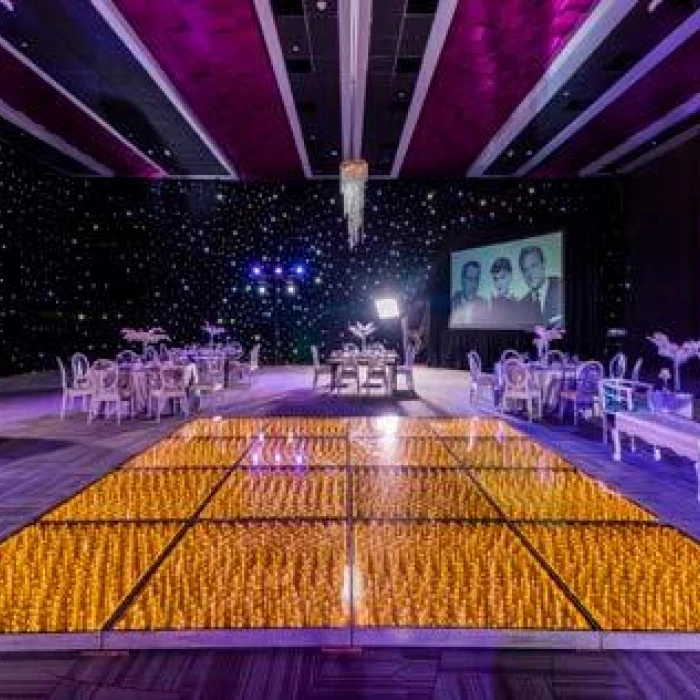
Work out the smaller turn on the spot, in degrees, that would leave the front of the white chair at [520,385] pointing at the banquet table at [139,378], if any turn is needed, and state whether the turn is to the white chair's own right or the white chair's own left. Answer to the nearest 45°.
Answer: approximately 135° to the white chair's own left

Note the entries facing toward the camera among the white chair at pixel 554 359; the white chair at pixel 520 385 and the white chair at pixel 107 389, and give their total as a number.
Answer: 1

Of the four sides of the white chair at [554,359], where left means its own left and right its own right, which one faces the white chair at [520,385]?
front

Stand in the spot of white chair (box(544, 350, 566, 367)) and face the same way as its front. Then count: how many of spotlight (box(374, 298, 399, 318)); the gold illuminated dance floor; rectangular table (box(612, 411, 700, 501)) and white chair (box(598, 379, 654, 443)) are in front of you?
3

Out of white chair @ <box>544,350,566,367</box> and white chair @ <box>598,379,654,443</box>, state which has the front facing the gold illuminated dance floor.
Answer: white chair @ <box>544,350,566,367</box>

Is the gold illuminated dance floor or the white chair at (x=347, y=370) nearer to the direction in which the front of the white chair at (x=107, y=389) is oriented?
the white chair

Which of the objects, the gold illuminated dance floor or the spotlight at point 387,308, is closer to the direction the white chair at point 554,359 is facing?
the gold illuminated dance floor

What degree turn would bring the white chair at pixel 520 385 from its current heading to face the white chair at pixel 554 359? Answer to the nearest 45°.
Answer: approximately 45° to its left

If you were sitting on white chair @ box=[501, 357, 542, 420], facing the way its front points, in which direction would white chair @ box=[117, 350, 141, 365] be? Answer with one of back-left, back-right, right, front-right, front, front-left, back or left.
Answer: back-left

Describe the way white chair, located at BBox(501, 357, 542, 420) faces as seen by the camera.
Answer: facing away from the viewer and to the right of the viewer

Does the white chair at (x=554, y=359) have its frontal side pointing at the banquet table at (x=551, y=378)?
yes

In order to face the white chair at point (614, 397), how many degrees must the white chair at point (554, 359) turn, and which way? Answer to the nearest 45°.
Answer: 0° — it already faces it

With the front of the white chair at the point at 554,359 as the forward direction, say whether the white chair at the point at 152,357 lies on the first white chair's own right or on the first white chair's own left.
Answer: on the first white chair's own right

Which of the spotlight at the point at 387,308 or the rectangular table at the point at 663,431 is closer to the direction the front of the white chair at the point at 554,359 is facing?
the rectangular table
